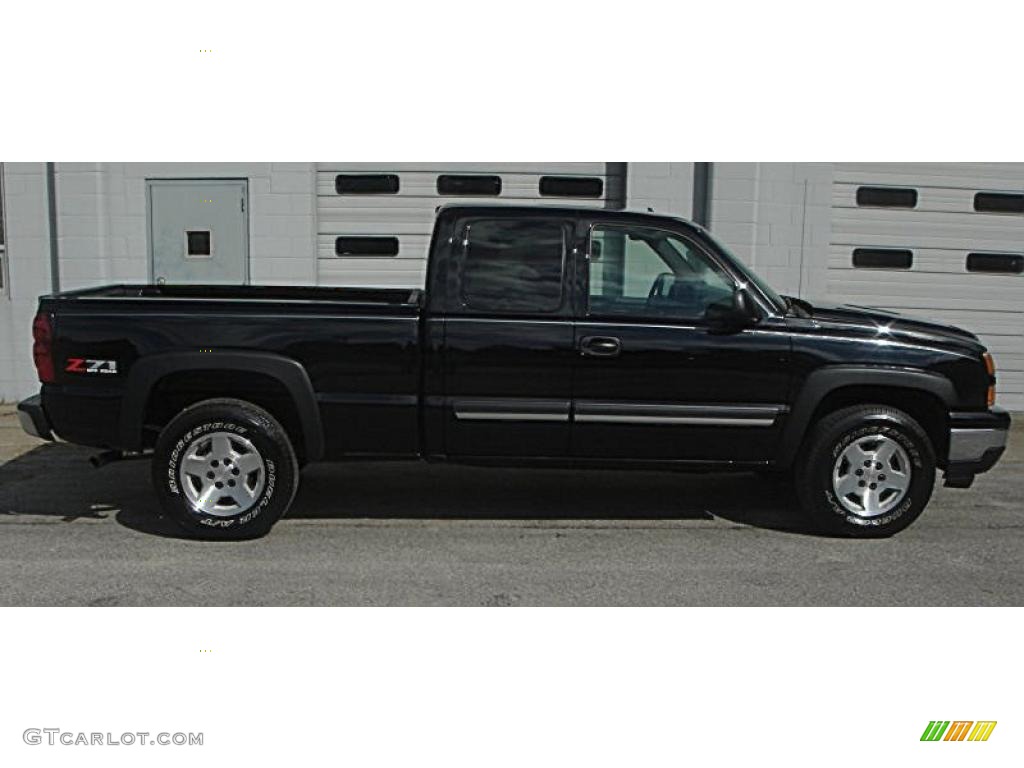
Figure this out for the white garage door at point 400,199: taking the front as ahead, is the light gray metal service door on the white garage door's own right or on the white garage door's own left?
on the white garage door's own right

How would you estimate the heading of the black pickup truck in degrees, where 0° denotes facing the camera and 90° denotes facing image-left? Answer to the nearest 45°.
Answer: approximately 270°

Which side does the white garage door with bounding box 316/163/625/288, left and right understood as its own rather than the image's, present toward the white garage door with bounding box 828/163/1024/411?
left

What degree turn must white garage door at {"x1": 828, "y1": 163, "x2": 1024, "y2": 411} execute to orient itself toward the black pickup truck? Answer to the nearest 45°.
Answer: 0° — it already faces it

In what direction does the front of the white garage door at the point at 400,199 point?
toward the camera

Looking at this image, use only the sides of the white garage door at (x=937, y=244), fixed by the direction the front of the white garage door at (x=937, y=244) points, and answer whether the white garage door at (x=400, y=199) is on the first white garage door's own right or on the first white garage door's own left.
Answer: on the first white garage door's own right

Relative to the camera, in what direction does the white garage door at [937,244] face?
facing the viewer

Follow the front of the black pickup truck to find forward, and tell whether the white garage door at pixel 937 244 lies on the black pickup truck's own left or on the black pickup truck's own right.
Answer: on the black pickup truck's own left
